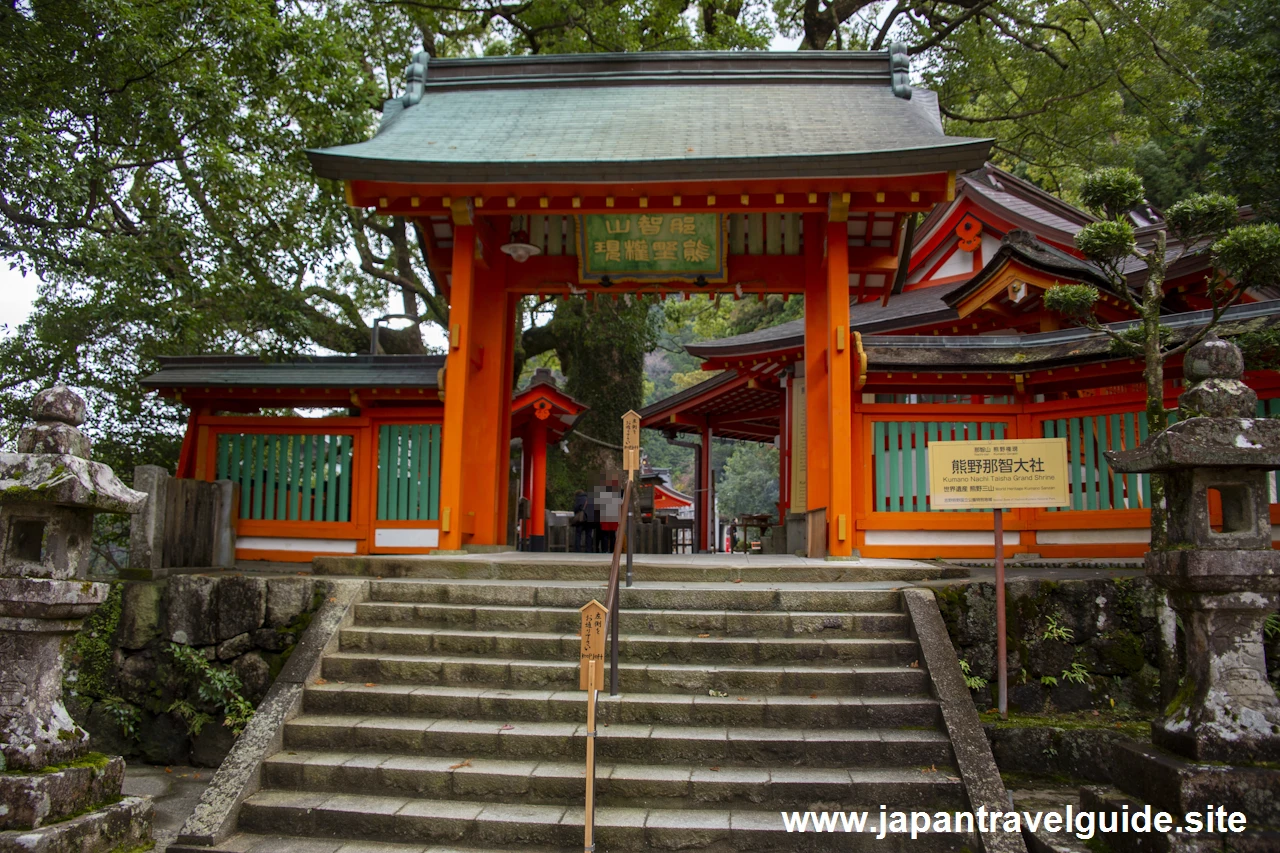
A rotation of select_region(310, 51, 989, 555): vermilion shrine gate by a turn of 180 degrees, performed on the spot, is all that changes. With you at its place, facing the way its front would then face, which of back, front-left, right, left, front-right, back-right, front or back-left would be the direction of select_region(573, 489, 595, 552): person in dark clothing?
front

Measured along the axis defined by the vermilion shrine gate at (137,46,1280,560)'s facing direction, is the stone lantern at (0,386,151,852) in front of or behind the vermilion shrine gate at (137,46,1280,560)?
in front

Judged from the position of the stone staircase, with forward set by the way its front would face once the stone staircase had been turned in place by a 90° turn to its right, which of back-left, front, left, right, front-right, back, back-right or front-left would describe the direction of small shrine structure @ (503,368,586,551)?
right

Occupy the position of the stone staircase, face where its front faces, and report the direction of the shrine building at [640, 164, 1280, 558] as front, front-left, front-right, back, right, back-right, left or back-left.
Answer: back-left

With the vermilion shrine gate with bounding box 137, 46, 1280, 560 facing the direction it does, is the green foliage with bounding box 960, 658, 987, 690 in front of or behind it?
in front

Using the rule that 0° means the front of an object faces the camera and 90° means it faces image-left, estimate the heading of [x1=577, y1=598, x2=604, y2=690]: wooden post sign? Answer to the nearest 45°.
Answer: approximately 0°
